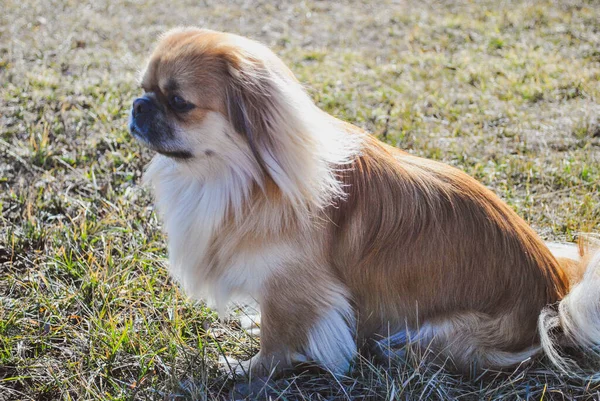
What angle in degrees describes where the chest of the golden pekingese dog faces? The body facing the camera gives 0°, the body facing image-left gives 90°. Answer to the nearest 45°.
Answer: approximately 90°
